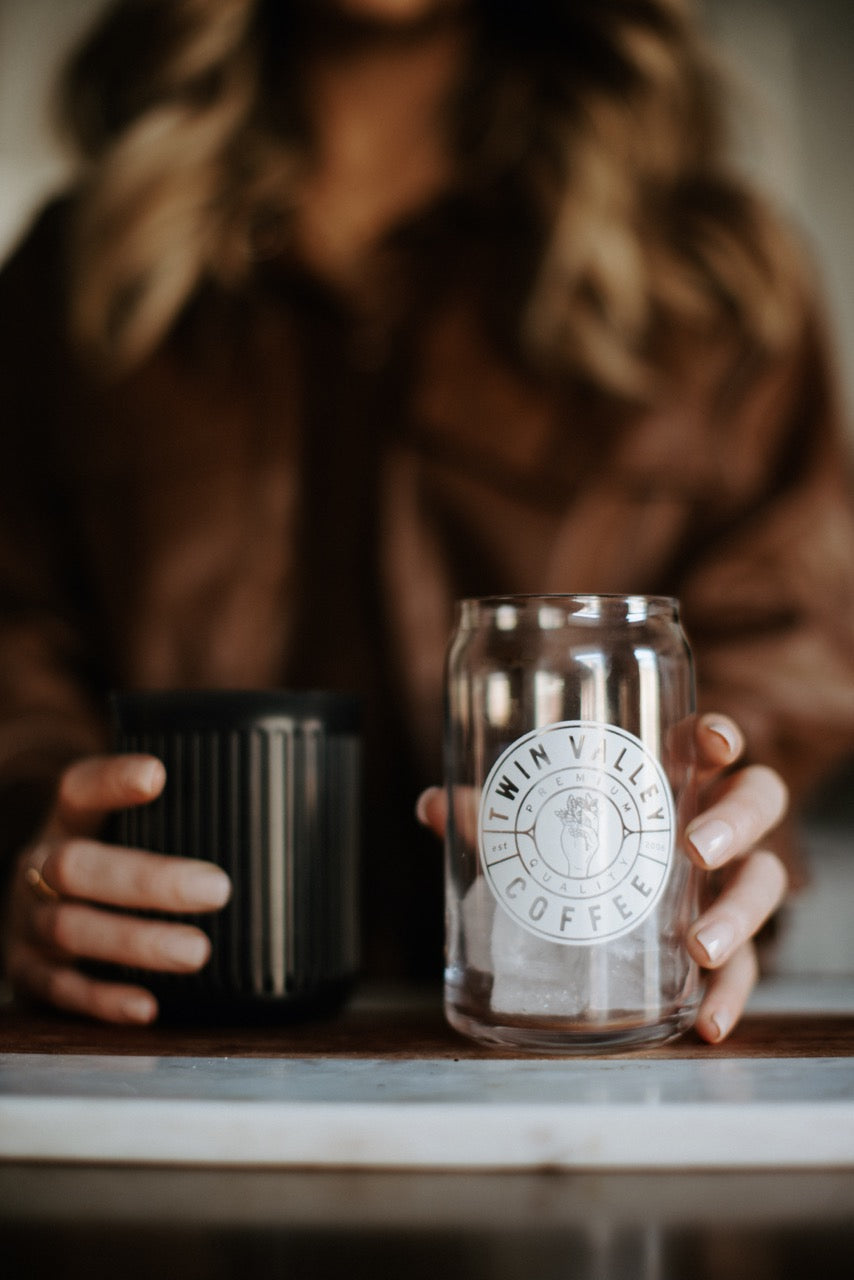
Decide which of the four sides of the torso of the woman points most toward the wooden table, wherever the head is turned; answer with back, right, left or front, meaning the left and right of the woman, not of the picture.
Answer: front

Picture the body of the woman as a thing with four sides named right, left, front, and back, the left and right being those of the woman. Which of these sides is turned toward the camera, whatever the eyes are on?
front

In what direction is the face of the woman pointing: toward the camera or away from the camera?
toward the camera
